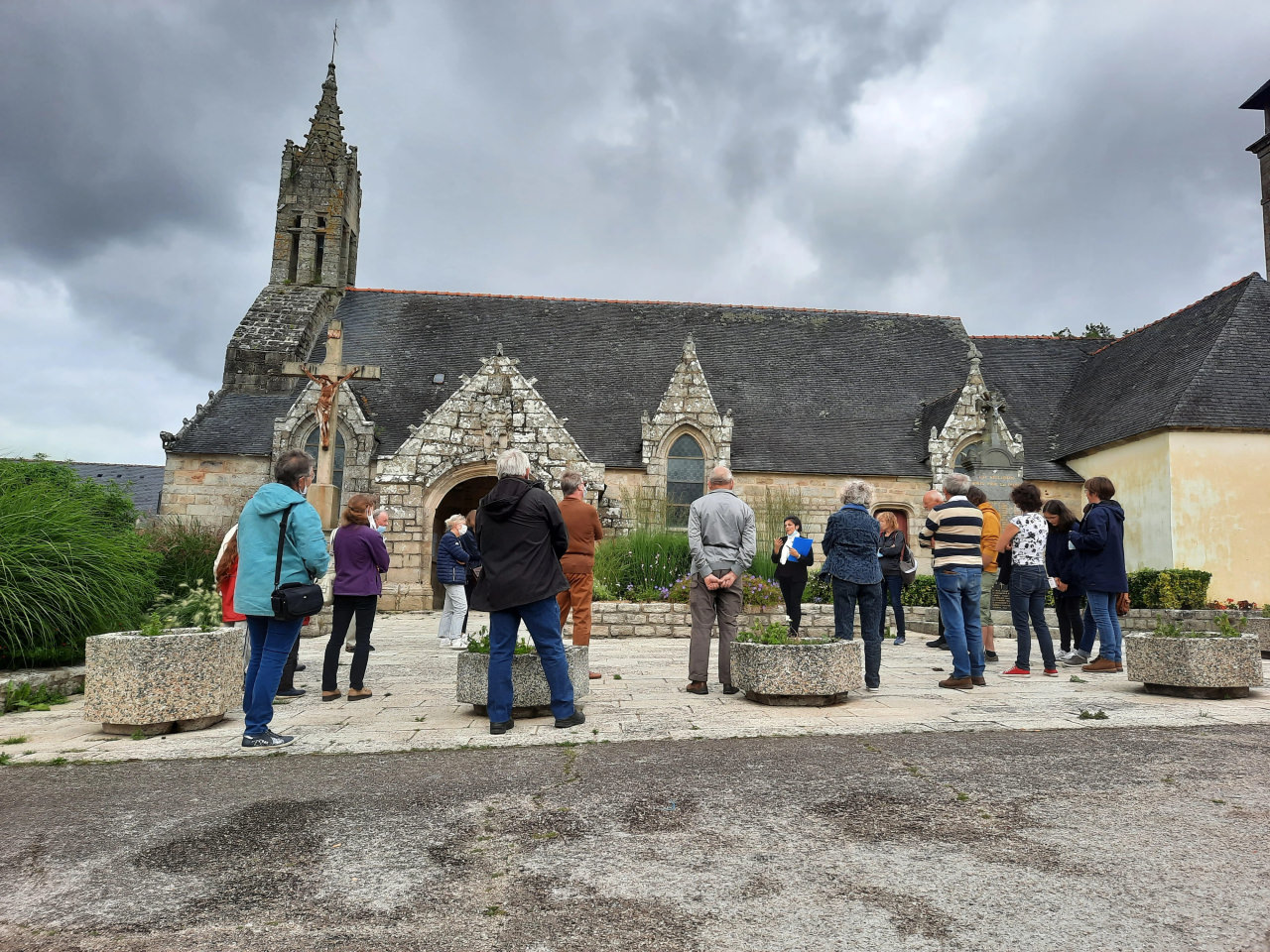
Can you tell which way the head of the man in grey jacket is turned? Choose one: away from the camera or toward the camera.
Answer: away from the camera

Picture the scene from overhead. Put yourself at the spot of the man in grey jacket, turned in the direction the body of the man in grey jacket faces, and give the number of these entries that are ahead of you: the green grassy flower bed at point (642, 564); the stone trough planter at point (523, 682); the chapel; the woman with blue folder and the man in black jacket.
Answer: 3

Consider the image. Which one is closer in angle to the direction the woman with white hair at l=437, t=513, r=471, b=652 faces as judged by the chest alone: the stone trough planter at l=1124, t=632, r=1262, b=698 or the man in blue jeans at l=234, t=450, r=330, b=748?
the stone trough planter

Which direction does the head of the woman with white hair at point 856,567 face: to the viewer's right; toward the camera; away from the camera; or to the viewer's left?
away from the camera

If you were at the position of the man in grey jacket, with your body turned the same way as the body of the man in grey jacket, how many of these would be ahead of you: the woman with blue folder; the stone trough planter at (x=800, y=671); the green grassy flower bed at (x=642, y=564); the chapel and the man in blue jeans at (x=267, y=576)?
3

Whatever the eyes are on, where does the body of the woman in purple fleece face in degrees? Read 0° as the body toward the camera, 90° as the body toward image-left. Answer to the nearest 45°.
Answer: approximately 225°

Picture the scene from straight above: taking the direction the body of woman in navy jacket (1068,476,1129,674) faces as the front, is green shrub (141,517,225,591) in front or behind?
in front

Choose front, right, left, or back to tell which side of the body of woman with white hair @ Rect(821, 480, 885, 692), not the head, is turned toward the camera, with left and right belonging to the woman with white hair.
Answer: back

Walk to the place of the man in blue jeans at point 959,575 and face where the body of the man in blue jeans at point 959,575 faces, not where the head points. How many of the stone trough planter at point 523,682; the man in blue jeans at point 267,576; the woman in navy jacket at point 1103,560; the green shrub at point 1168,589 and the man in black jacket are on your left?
3

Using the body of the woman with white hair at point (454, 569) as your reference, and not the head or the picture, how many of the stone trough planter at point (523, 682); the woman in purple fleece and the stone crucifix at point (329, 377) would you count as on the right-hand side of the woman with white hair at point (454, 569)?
2

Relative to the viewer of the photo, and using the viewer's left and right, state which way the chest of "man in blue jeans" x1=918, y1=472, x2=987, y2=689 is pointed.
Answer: facing away from the viewer and to the left of the viewer

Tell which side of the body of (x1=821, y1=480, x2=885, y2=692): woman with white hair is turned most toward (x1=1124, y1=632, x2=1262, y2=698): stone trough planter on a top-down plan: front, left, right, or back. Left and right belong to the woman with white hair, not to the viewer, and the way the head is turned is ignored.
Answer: right

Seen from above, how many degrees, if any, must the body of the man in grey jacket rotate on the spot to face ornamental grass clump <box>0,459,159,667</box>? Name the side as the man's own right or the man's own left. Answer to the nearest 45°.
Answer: approximately 90° to the man's own left

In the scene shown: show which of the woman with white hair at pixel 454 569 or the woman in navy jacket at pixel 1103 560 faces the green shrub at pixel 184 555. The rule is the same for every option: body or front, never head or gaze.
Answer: the woman in navy jacket
